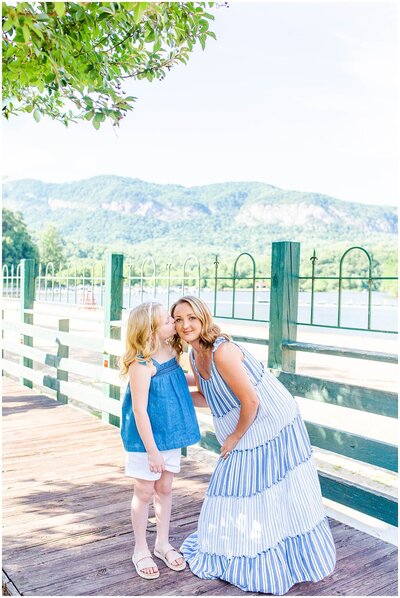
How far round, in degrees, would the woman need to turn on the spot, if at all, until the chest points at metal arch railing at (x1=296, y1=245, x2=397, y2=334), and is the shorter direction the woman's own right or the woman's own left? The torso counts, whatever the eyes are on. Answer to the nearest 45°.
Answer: approximately 180°

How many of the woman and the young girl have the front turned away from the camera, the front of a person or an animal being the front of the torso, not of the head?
0

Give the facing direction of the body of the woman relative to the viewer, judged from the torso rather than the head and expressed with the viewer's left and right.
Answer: facing the viewer and to the left of the viewer

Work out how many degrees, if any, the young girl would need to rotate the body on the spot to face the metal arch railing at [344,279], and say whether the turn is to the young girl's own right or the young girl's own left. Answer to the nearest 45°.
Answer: approximately 90° to the young girl's own left

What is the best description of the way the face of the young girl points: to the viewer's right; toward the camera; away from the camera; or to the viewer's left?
to the viewer's right

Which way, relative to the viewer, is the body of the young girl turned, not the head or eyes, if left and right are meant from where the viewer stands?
facing the viewer and to the right of the viewer

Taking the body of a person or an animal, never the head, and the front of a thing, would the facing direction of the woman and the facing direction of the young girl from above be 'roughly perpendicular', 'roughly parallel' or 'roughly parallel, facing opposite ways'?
roughly perpendicular
